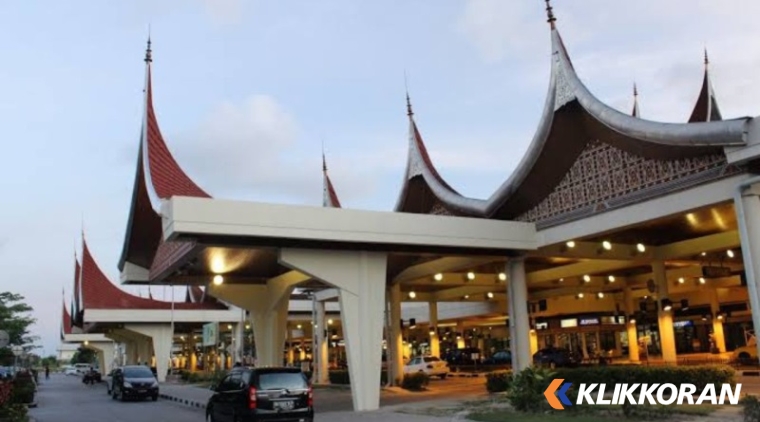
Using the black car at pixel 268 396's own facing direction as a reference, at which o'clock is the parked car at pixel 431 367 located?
The parked car is roughly at 2 o'clock from the black car.

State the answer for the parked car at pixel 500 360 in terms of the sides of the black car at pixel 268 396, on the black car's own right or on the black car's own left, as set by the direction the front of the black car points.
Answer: on the black car's own right
